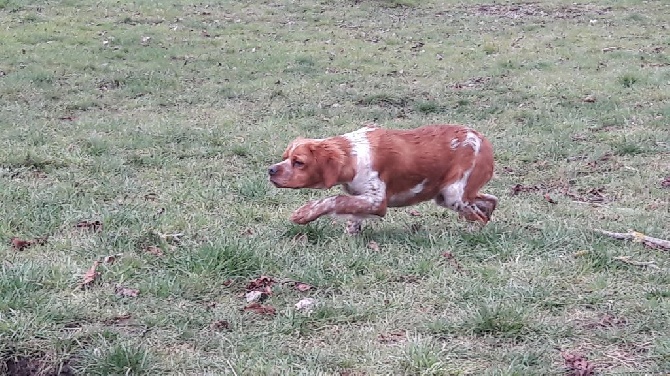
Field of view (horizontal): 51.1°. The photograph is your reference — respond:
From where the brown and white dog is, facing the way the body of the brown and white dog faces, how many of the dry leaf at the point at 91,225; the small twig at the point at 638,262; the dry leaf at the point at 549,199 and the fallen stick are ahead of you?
1

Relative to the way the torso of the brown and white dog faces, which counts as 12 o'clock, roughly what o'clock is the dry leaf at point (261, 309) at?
The dry leaf is roughly at 10 o'clock from the brown and white dog.

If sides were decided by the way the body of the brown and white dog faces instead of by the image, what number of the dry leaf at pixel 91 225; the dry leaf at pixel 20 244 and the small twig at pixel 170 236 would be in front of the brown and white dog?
3

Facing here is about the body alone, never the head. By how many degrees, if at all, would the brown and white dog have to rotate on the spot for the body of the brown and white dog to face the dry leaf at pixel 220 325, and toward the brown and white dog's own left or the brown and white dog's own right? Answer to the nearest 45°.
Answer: approximately 45° to the brown and white dog's own left

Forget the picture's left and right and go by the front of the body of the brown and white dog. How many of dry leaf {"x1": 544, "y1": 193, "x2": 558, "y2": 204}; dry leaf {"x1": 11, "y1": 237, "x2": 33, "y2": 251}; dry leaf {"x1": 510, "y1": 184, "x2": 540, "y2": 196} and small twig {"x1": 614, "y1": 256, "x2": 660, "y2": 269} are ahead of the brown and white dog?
1

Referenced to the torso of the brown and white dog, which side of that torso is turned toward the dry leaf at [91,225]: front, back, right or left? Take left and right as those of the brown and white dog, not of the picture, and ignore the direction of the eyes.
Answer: front

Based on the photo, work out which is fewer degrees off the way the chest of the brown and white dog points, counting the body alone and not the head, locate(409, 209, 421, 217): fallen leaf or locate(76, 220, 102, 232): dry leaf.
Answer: the dry leaf

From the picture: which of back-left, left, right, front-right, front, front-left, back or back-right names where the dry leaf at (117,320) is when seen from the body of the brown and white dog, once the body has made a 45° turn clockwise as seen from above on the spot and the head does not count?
left

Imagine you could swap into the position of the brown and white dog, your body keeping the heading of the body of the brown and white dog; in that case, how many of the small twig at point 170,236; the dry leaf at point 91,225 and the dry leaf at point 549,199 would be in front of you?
2

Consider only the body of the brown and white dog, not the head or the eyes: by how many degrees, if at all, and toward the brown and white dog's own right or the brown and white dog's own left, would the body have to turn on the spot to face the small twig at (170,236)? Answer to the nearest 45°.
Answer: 0° — it already faces it

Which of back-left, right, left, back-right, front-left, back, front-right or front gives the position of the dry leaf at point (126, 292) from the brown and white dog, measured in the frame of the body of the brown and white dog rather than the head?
front-left

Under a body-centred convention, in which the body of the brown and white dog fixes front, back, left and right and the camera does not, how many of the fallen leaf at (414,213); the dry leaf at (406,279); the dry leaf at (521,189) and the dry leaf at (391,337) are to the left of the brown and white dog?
2

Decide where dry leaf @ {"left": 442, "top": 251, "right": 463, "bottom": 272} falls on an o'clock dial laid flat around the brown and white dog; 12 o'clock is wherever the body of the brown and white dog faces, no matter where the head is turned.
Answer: The dry leaf is roughly at 8 o'clock from the brown and white dog.

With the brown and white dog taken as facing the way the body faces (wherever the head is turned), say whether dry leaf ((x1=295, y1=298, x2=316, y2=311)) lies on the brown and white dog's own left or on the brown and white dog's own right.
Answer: on the brown and white dog's own left

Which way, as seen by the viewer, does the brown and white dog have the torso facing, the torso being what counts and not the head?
to the viewer's left
